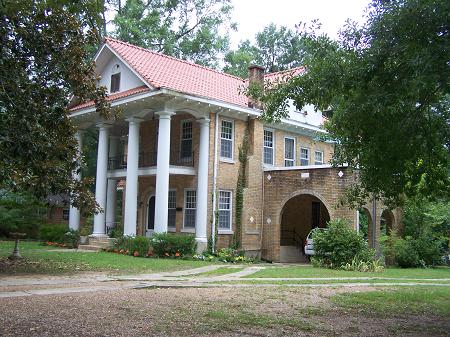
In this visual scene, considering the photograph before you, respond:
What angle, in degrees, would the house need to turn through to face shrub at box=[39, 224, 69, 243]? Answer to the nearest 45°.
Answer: approximately 90° to its right

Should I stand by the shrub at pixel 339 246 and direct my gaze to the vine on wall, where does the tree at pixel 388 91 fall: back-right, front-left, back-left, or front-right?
back-left

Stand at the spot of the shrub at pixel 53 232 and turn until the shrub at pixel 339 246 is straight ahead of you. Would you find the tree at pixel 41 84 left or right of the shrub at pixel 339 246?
right

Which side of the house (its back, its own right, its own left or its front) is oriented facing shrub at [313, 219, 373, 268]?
left

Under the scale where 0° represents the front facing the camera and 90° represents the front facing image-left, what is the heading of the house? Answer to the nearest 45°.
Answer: approximately 45°

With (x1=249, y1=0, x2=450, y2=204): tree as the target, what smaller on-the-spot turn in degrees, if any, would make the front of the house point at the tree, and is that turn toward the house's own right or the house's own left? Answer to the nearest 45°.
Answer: approximately 45° to the house's own left
